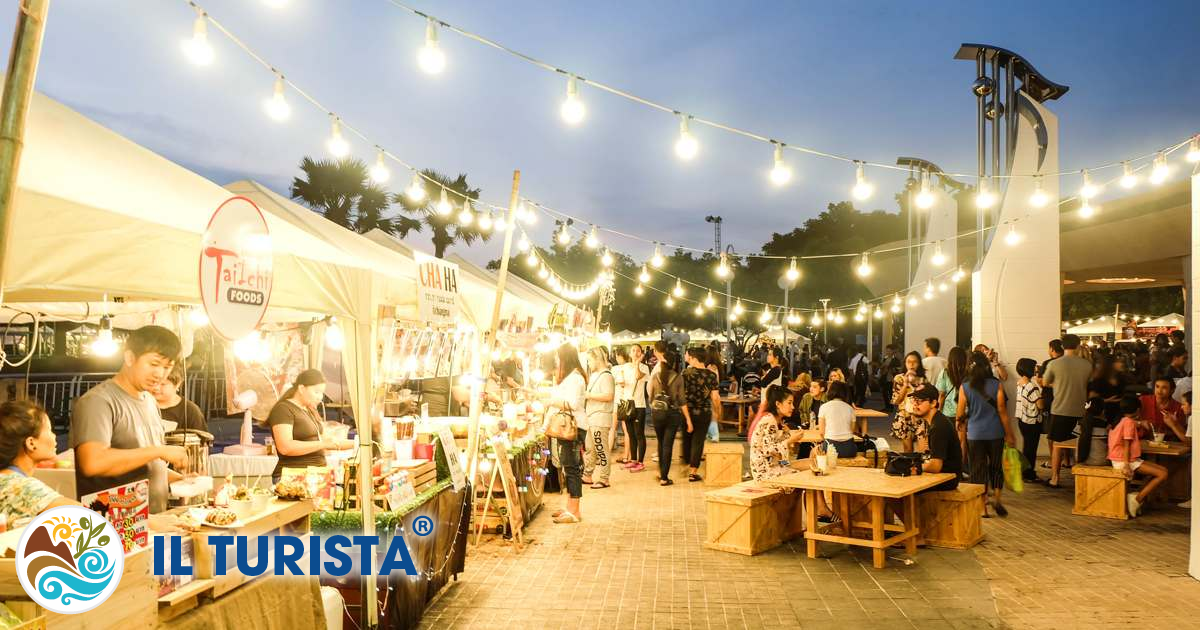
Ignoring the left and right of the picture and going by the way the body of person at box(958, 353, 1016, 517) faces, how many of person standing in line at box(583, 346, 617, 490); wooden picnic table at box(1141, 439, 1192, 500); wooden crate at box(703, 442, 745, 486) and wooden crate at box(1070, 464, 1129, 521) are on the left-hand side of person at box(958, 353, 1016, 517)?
2

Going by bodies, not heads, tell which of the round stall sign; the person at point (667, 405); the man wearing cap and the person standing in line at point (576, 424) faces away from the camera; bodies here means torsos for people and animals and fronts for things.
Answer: the person at point (667, 405)

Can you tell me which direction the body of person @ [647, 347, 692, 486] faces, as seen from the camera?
away from the camera

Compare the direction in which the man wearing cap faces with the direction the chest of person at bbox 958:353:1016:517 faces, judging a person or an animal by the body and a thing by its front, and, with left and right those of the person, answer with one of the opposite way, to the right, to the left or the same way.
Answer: to the left

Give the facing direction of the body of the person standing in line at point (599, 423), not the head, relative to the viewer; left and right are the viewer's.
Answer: facing to the left of the viewer

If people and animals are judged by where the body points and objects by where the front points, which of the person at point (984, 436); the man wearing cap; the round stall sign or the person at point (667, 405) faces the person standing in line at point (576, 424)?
the man wearing cap

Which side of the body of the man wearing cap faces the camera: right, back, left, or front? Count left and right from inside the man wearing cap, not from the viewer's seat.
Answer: left

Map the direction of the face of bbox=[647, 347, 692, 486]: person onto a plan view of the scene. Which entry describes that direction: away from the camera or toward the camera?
away from the camera

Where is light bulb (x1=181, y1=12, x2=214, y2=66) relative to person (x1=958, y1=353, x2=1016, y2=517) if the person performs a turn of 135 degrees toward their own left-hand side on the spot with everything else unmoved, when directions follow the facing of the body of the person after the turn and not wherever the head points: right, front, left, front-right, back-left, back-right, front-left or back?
front

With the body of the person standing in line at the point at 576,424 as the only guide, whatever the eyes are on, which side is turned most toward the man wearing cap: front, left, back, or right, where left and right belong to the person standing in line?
back

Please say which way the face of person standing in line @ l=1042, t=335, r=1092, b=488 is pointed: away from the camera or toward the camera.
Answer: away from the camera
